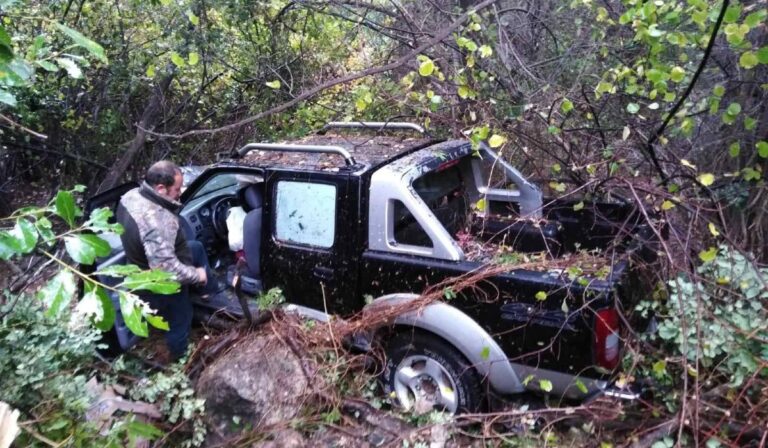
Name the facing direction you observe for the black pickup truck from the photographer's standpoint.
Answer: facing away from the viewer and to the left of the viewer

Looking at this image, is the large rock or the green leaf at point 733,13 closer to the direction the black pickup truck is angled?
the large rock

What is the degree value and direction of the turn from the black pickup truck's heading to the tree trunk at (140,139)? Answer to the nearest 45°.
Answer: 0° — it already faces it

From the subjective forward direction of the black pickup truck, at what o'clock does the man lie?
The man is roughly at 11 o'clock from the black pickup truck.

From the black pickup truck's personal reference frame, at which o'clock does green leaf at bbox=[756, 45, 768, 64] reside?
The green leaf is roughly at 5 o'clock from the black pickup truck.

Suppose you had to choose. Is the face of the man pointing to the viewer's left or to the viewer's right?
to the viewer's right

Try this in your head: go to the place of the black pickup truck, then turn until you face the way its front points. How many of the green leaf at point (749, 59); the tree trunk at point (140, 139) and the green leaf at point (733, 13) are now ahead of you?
1
